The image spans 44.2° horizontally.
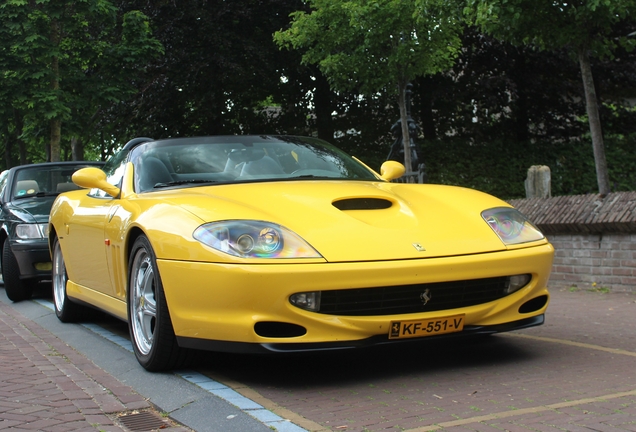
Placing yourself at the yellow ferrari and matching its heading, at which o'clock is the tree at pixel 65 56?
The tree is roughly at 7 o'clock from the yellow ferrari.

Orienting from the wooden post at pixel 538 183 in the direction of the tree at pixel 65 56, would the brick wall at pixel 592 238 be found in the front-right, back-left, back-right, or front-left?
back-left

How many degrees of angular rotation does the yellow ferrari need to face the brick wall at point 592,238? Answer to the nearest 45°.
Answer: approximately 90° to its left

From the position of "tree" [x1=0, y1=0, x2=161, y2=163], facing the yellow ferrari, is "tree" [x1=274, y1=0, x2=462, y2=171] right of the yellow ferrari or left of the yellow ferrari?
left

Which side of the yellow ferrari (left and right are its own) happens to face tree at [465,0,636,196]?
left

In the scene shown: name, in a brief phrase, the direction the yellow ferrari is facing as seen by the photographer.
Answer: facing the viewer and to the right of the viewer

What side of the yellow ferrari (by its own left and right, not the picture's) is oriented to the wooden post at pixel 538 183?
left

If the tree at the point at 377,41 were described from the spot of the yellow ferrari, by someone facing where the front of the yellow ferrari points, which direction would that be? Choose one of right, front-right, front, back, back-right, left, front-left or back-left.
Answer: back-left

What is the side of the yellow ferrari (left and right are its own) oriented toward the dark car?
back
